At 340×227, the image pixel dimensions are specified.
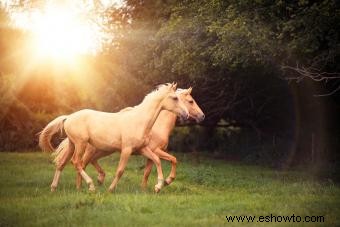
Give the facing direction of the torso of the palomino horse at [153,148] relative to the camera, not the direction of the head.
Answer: to the viewer's right

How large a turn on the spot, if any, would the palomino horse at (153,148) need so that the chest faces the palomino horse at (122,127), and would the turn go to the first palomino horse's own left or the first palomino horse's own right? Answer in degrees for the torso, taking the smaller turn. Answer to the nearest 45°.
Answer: approximately 135° to the first palomino horse's own right

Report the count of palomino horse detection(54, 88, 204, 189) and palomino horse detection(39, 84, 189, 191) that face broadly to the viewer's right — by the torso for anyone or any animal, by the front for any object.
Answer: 2

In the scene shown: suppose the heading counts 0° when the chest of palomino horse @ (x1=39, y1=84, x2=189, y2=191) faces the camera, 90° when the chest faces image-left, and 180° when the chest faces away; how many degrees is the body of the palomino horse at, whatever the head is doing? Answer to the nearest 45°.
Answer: approximately 270°
